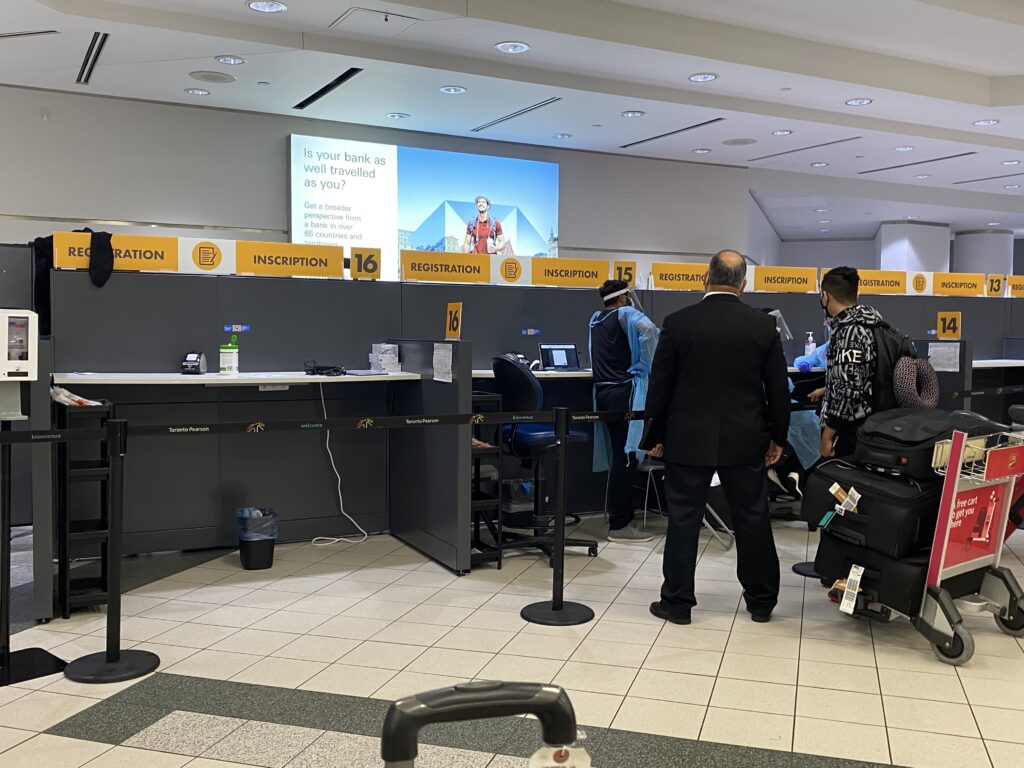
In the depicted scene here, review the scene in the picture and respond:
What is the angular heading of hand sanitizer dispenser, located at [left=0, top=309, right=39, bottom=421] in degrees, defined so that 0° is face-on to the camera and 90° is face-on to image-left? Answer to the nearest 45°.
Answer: approximately 0°

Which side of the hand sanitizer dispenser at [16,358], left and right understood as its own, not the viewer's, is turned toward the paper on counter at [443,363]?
left

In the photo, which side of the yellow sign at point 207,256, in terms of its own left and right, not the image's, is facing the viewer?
front

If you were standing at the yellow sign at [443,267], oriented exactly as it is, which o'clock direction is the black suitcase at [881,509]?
The black suitcase is roughly at 11 o'clock from the yellow sign.

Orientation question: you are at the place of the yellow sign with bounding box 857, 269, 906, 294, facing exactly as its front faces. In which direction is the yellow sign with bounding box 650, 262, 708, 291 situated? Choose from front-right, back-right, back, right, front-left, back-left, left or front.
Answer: front-right

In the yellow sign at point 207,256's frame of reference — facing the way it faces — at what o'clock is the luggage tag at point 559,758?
The luggage tag is roughly at 12 o'clock from the yellow sign.

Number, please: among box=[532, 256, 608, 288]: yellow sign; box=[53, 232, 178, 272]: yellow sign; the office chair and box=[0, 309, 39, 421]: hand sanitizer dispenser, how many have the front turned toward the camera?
3

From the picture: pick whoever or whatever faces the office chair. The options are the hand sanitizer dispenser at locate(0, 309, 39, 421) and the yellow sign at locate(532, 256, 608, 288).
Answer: the yellow sign

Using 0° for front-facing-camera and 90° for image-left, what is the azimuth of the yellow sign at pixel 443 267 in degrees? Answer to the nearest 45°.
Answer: approximately 0°

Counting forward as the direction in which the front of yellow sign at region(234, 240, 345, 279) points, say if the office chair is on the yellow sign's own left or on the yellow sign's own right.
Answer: on the yellow sign's own left

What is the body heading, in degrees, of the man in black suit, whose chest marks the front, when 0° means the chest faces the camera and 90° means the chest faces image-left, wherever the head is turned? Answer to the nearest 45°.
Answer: approximately 180°

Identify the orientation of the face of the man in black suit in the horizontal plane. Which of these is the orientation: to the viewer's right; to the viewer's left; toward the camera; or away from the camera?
away from the camera

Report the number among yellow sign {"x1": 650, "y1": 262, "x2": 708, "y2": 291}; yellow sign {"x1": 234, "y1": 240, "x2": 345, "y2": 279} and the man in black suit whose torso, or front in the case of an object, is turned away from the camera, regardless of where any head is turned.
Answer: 1

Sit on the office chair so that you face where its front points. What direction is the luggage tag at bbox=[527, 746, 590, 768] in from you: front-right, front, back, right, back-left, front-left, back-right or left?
back-right

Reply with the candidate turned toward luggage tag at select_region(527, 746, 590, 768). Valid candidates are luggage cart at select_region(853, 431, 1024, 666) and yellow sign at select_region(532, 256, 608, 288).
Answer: the yellow sign

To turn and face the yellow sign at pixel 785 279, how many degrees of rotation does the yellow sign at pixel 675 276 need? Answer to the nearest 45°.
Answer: approximately 135° to its left
